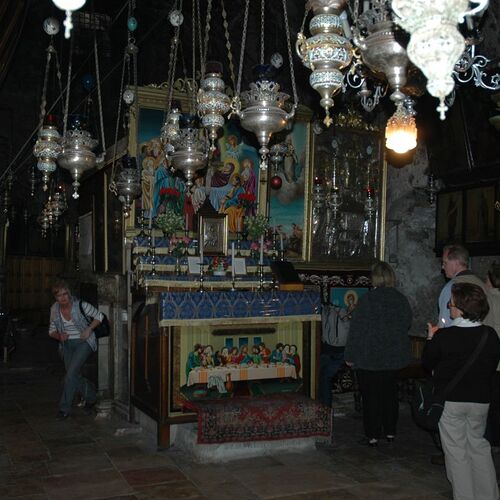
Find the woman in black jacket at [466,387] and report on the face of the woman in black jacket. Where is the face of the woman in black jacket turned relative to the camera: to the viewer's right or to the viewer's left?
to the viewer's left

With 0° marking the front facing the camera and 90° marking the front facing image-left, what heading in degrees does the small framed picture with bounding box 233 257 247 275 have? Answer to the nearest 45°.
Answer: approximately 0°

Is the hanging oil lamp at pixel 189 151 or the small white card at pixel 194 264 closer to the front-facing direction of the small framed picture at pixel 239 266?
the hanging oil lamp

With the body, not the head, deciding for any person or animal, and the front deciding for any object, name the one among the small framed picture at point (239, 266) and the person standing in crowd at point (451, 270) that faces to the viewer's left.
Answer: the person standing in crowd

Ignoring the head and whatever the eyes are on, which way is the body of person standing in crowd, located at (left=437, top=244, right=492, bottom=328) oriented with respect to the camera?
to the viewer's left
